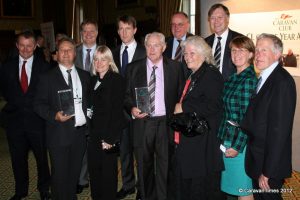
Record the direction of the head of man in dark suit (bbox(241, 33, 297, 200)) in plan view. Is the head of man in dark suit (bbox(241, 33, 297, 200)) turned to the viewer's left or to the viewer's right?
to the viewer's left

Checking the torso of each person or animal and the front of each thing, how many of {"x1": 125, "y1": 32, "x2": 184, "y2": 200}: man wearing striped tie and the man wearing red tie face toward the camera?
2

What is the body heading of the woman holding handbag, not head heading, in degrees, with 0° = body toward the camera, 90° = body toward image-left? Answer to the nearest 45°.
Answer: approximately 45°

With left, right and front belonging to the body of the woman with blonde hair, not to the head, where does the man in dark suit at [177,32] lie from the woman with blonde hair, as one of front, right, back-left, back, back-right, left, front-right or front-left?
back

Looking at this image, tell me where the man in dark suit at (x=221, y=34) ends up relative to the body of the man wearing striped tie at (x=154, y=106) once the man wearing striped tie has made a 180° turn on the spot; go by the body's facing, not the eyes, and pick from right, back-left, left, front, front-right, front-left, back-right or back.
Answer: front-right

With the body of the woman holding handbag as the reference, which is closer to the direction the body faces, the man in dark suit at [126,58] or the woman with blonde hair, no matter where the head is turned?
the woman with blonde hair

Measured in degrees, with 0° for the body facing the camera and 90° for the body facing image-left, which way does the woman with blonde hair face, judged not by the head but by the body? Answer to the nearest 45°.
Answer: approximately 45°
